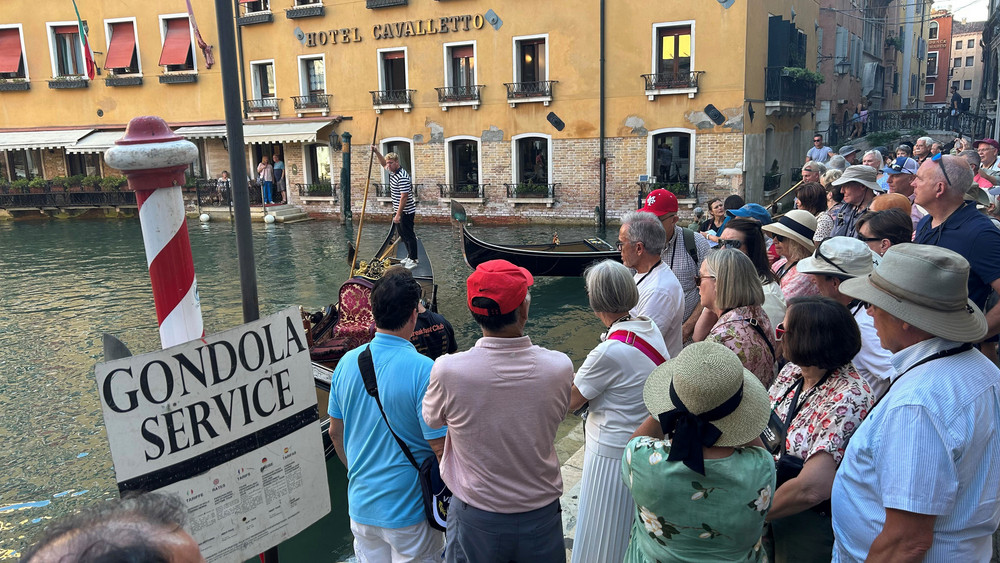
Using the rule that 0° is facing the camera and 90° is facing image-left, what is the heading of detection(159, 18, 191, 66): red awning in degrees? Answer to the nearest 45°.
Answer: approximately 0°

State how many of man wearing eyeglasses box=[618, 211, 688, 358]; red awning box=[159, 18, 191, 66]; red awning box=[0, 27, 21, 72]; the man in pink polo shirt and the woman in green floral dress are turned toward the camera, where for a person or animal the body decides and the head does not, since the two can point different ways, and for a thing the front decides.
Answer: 2

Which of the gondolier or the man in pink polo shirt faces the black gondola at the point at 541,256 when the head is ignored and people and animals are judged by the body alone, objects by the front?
the man in pink polo shirt

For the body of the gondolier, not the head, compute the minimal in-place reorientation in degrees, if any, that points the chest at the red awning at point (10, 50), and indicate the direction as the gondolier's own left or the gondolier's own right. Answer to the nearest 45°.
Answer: approximately 90° to the gondolier's own right

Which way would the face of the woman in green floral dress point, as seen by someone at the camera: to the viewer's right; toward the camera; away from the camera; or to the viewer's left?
away from the camera

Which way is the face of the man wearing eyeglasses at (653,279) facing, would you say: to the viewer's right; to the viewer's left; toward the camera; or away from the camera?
to the viewer's left

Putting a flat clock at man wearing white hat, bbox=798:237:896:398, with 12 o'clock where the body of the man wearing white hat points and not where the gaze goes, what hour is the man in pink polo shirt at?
The man in pink polo shirt is roughly at 10 o'clock from the man wearing white hat.

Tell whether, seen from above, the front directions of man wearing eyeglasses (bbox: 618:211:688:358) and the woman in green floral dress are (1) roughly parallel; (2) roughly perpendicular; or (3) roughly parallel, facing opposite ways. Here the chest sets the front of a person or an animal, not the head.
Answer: roughly perpendicular

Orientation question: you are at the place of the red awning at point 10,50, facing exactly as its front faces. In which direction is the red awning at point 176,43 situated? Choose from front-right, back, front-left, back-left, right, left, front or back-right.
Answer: front-left

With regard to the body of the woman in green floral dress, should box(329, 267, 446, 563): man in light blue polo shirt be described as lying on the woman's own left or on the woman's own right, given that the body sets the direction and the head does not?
on the woman's own left

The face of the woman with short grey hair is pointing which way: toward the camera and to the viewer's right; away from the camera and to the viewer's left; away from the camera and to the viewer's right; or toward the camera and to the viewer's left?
away from the camera and to the viewer's left

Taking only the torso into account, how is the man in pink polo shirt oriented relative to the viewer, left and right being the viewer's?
facing away from the viewer

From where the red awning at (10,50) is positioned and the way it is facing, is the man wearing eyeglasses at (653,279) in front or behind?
in front

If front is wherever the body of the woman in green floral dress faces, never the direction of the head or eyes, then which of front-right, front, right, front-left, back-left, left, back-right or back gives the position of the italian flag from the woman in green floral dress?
front-left

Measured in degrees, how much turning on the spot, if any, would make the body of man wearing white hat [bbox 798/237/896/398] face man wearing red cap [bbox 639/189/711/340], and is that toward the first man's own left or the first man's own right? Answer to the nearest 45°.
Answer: approximately 45° to the first man's own right

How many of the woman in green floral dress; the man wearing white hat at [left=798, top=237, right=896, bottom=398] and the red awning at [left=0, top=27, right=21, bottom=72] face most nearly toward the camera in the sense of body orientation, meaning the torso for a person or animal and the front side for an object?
1

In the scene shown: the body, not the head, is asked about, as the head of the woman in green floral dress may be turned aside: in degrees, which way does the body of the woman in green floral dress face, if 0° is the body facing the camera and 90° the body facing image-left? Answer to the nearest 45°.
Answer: approximately 180°

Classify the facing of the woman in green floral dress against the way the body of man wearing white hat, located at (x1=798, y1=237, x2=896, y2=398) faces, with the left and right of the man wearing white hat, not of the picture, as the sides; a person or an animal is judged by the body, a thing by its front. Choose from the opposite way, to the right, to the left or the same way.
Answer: to the right

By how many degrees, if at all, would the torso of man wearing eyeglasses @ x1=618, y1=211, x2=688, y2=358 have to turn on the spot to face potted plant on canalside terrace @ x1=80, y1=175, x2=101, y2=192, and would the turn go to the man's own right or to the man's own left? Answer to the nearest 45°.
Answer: approximately 45° to the man's own right
